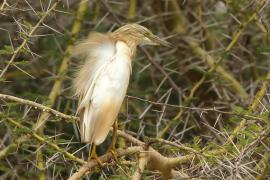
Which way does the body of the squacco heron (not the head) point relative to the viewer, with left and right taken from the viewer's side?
facing to the right of the viewer
